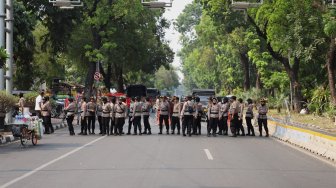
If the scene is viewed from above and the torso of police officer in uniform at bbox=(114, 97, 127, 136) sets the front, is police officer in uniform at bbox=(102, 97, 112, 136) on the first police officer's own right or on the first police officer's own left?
on the first police officer's own right

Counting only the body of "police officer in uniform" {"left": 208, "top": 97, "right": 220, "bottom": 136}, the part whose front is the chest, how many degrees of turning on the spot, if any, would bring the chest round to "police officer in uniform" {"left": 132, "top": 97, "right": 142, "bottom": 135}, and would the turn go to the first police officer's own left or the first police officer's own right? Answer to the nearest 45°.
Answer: approximately 90° to the first police officer's own right

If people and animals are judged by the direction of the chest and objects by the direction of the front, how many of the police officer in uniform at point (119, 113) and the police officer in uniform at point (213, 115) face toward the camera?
2

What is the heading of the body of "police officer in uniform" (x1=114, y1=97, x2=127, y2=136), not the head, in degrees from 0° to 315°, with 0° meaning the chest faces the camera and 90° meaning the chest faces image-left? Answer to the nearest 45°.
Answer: approximately 0°

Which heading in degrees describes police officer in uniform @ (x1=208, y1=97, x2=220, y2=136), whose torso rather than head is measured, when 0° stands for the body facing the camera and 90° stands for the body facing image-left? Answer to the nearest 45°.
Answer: approximately 0°

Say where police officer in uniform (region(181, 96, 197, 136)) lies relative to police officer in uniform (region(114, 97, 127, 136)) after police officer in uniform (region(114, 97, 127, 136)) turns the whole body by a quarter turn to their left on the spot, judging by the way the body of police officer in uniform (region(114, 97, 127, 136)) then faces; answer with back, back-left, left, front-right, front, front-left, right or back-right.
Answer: front

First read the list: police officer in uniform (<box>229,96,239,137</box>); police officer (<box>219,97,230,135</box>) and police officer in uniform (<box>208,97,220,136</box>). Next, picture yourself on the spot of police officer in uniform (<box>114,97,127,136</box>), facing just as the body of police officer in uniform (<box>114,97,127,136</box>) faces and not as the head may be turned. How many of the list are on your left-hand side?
3

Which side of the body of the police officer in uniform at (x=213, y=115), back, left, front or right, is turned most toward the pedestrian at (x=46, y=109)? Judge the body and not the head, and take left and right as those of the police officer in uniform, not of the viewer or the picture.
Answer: right
